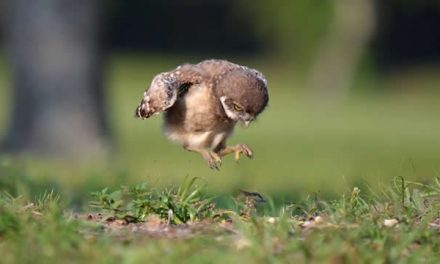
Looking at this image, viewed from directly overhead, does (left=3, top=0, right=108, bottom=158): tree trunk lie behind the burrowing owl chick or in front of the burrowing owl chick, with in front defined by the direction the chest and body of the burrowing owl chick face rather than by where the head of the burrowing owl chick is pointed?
behind

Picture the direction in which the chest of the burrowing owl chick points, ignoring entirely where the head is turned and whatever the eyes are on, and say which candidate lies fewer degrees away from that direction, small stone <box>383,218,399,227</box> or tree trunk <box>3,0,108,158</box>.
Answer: the small stone

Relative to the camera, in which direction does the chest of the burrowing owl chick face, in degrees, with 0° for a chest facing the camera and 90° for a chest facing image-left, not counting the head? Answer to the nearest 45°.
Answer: approximately 315°
